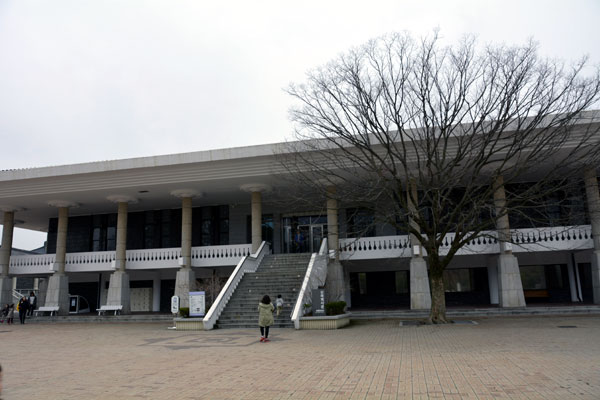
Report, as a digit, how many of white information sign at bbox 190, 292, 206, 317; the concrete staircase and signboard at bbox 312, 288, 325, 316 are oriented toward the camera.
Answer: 3

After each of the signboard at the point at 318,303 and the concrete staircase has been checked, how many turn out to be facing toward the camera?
2

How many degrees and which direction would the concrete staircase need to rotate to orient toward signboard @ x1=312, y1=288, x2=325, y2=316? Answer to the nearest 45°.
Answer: approximately 45° to its left

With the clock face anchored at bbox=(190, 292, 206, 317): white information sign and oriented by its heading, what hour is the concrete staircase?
The concrete staircase is roughly at 8 o'clock from the white information sign.

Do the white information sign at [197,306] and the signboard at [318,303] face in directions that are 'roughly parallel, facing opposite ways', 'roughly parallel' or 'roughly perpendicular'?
roughly parallel

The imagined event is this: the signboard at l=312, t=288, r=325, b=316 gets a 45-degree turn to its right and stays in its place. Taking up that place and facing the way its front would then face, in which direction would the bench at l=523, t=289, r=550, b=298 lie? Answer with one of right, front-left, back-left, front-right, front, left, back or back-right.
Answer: back

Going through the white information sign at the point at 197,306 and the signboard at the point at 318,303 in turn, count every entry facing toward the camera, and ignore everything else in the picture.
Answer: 2

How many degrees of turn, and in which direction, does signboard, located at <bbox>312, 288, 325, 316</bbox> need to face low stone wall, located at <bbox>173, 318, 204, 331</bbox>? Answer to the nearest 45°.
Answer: approximately 90° to its right

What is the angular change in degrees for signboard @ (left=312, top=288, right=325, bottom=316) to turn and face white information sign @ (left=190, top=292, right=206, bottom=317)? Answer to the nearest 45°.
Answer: approximately 90° to its right

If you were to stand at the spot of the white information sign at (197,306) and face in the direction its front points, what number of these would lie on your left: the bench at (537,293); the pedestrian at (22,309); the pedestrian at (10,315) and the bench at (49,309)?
1

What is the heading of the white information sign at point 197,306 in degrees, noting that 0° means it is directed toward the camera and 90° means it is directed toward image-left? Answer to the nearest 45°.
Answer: approximately 0°

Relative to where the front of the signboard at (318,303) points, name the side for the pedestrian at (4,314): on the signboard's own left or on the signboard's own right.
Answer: on the signboard's own right

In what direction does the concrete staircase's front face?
toward the camera

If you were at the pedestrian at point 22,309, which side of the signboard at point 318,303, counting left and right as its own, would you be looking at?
right

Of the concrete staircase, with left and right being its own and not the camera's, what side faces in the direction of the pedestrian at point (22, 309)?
right

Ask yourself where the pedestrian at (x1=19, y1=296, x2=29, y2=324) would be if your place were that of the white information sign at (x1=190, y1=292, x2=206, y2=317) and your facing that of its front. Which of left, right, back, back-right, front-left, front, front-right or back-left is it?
back-right

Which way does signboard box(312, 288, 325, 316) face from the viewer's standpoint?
toward the camera
